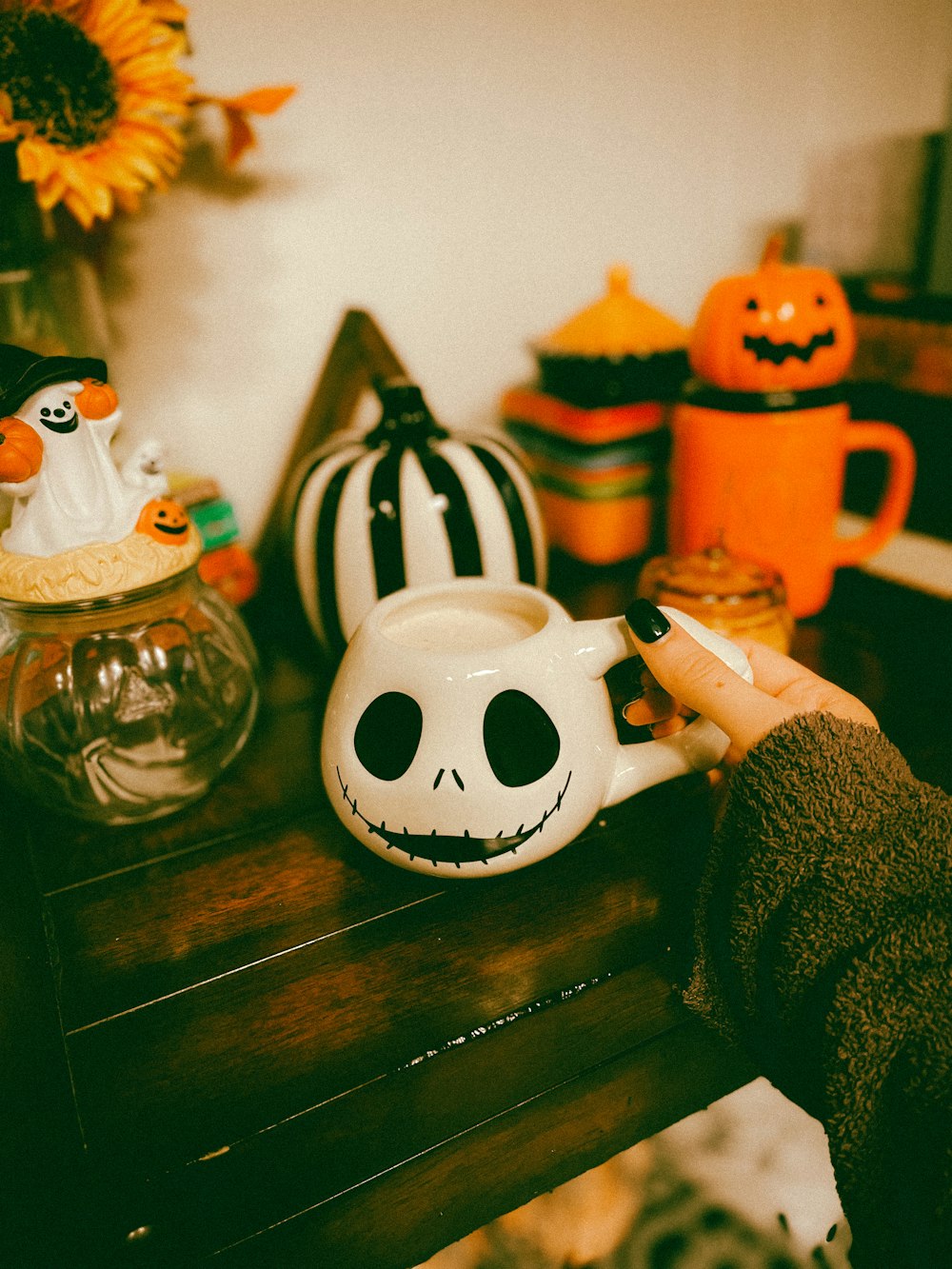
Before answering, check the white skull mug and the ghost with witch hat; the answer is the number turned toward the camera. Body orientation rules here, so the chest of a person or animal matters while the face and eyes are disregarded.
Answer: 2

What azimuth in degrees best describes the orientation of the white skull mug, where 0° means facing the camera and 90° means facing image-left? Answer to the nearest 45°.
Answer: approximately 0°
